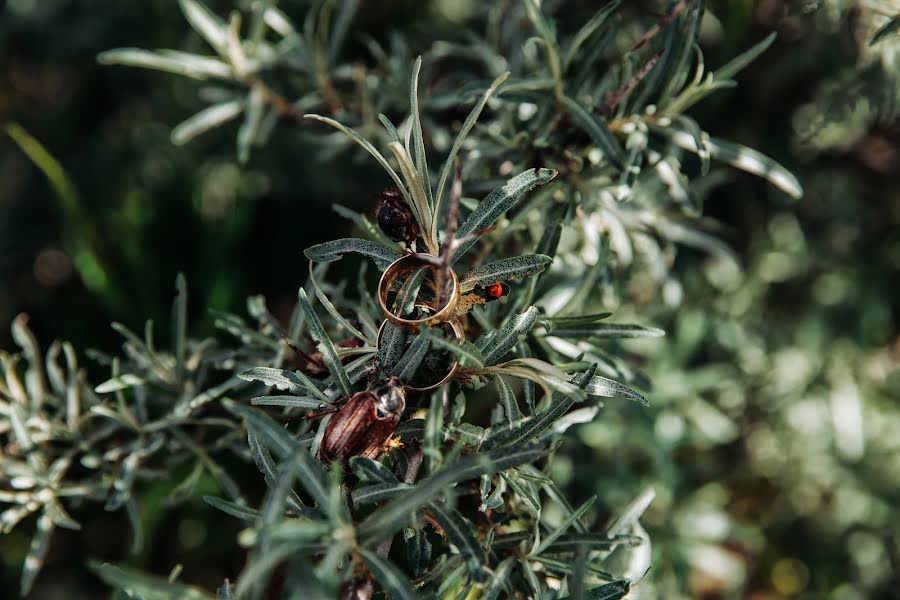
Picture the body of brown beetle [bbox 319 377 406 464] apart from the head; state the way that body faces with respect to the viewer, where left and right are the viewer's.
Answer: facing away from the viewer and to the right of the viewer
